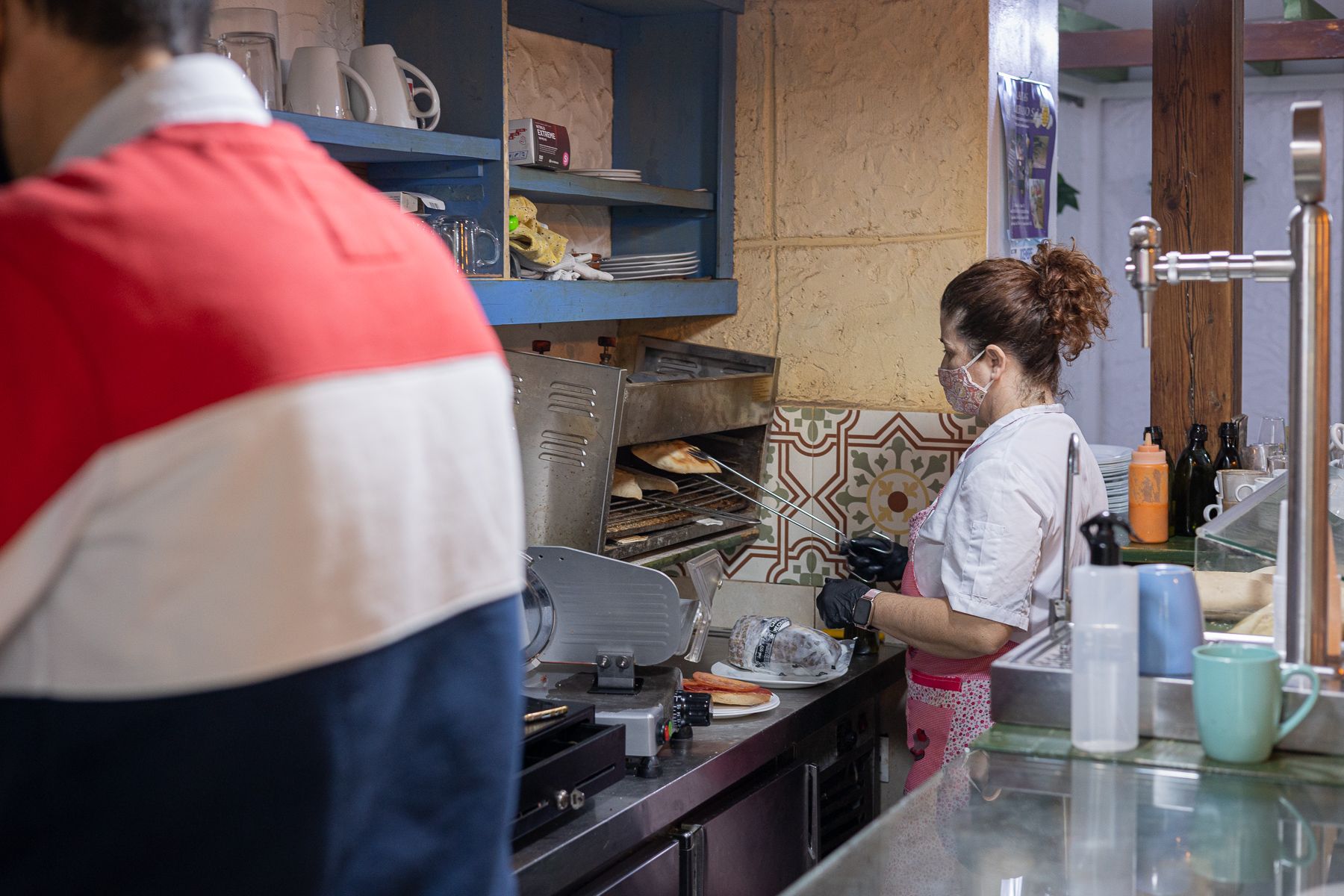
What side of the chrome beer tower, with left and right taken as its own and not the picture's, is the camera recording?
left

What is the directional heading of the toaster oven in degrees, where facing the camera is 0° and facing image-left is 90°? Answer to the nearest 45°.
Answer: approximately 315°

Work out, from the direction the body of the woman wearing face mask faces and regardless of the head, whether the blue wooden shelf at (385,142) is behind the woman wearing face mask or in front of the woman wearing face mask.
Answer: in front

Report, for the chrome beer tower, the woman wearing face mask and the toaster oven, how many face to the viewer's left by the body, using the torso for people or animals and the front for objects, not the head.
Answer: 2

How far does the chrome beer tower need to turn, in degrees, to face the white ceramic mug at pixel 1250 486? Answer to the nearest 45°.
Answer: approximately 90° to its right

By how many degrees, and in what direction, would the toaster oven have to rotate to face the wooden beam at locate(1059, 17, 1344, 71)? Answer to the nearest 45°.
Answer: approximately 90° to its left

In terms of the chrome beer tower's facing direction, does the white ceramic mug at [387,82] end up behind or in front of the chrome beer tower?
in front

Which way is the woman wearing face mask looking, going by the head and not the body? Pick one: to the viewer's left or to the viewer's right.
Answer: to the viewer's left

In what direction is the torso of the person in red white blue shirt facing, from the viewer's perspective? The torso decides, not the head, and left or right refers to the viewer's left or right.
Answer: facing away from the viewer and to the left of the viewer

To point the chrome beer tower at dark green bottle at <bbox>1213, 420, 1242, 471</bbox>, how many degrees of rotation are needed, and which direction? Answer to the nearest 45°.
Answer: approximately 90° to its right

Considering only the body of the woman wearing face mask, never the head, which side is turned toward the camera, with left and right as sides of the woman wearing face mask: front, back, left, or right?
left
